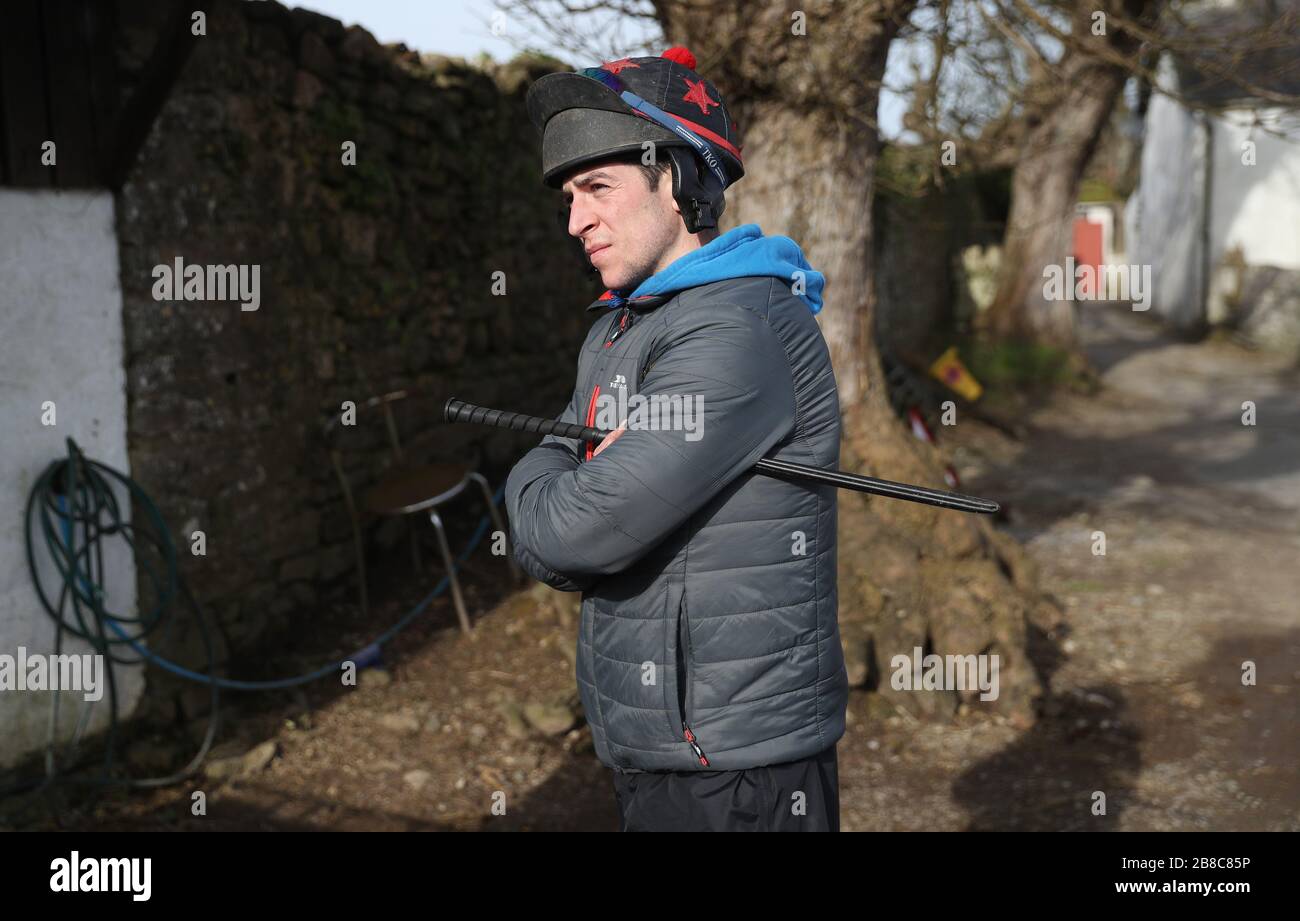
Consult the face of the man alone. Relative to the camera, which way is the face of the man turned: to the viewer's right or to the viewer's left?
to the viewer's left

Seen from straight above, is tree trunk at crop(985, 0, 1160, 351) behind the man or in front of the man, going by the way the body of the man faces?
behind

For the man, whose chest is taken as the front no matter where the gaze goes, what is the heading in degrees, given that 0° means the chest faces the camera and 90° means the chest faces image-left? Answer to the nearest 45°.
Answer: approximately 45°
